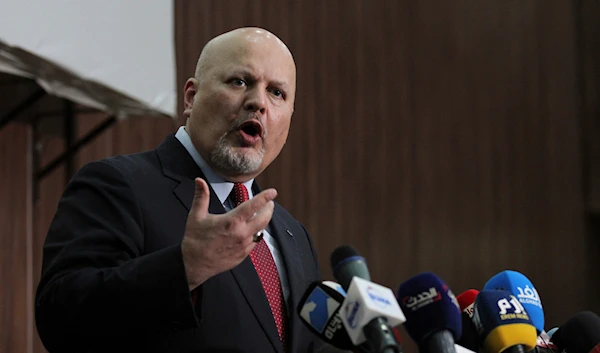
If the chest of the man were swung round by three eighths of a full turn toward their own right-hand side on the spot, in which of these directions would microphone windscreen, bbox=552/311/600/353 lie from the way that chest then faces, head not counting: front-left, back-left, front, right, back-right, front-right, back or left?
back

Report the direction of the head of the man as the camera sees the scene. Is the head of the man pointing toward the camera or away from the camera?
toward the camera

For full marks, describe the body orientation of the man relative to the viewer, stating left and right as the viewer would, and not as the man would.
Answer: facing the viewer and to the right of the viewer
